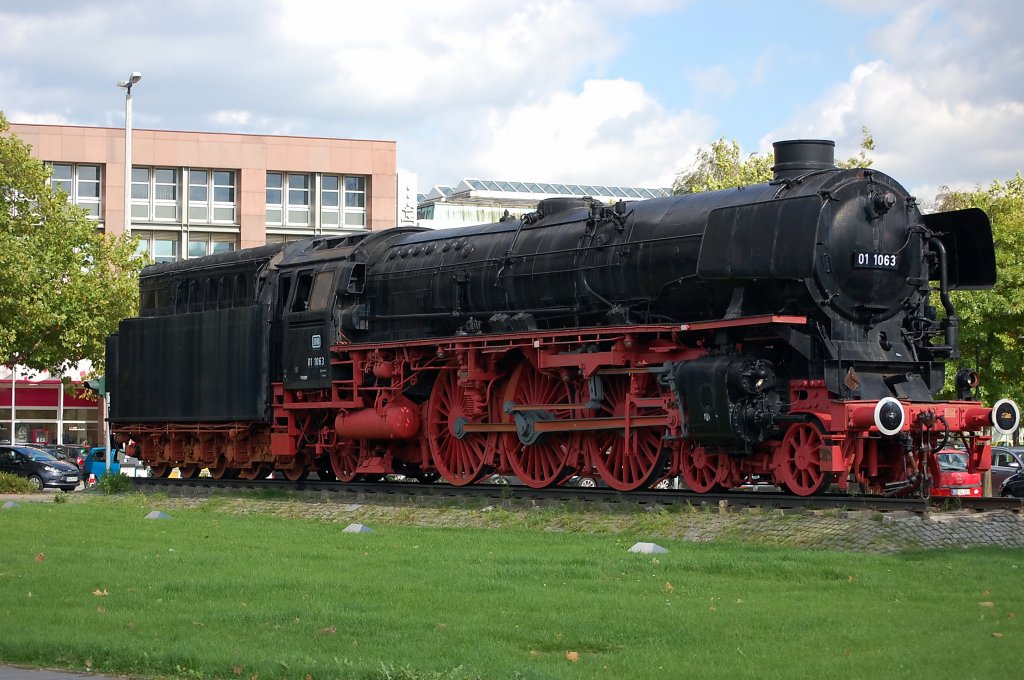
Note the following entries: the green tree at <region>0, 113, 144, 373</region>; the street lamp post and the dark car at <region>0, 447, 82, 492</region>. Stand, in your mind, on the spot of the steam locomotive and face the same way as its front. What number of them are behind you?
3

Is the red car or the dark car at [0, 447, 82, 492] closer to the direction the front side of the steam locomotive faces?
the red car

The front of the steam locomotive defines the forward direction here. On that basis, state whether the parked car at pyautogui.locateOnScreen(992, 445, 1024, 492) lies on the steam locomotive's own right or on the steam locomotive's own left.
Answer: on the steam locomotive's own left

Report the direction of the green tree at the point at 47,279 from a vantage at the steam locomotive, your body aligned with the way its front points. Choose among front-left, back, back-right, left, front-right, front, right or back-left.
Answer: back

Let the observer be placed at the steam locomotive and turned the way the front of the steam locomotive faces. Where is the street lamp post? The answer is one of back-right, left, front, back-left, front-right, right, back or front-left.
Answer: back

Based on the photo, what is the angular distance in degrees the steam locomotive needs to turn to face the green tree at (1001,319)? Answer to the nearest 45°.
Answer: approximately 90° to its left

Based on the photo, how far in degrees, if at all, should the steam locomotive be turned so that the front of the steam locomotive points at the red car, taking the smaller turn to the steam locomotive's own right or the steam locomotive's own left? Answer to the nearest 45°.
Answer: approximately 45° to the steam locomotive's own left

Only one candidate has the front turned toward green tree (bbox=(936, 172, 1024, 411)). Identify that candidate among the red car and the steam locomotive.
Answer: the red car
